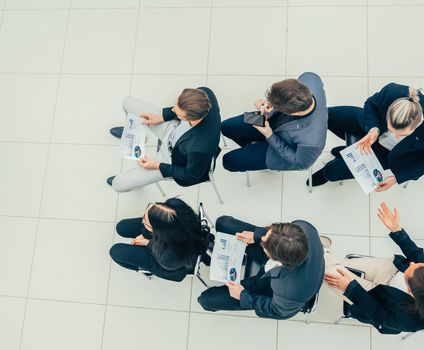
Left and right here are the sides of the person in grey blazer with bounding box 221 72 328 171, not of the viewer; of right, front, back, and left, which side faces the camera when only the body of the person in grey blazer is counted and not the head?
left

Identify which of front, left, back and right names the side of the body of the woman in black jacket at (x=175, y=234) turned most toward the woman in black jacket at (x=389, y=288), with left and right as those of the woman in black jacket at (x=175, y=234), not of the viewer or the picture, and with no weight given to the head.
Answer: back

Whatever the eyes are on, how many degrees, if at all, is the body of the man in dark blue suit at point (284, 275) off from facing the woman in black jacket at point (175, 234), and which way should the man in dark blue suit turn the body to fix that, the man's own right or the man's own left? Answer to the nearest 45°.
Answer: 0° — they already face them

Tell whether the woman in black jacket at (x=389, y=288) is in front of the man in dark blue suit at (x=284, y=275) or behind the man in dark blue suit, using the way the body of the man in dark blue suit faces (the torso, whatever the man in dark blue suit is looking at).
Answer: behind

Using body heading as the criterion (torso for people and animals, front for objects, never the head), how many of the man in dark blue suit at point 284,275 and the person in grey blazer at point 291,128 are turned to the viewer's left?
2

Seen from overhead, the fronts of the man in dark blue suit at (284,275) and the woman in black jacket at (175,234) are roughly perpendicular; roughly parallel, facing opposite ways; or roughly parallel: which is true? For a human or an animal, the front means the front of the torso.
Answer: roughly parallel

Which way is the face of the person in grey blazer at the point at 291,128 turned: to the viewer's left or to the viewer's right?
to the viewer's left

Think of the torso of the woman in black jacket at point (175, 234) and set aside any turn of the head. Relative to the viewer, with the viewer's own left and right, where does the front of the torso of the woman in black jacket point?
facing to the left of the viewer

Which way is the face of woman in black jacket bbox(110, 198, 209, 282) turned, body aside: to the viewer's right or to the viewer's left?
to the viewer's left

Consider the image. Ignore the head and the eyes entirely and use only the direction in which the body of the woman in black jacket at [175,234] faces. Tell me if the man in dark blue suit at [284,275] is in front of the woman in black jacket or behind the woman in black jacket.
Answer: behind

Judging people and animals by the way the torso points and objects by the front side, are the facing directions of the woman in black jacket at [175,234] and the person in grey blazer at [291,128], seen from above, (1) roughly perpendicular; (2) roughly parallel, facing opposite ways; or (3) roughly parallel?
roughly parallel

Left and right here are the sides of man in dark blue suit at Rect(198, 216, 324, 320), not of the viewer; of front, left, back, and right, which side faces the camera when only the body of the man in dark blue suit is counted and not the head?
left
